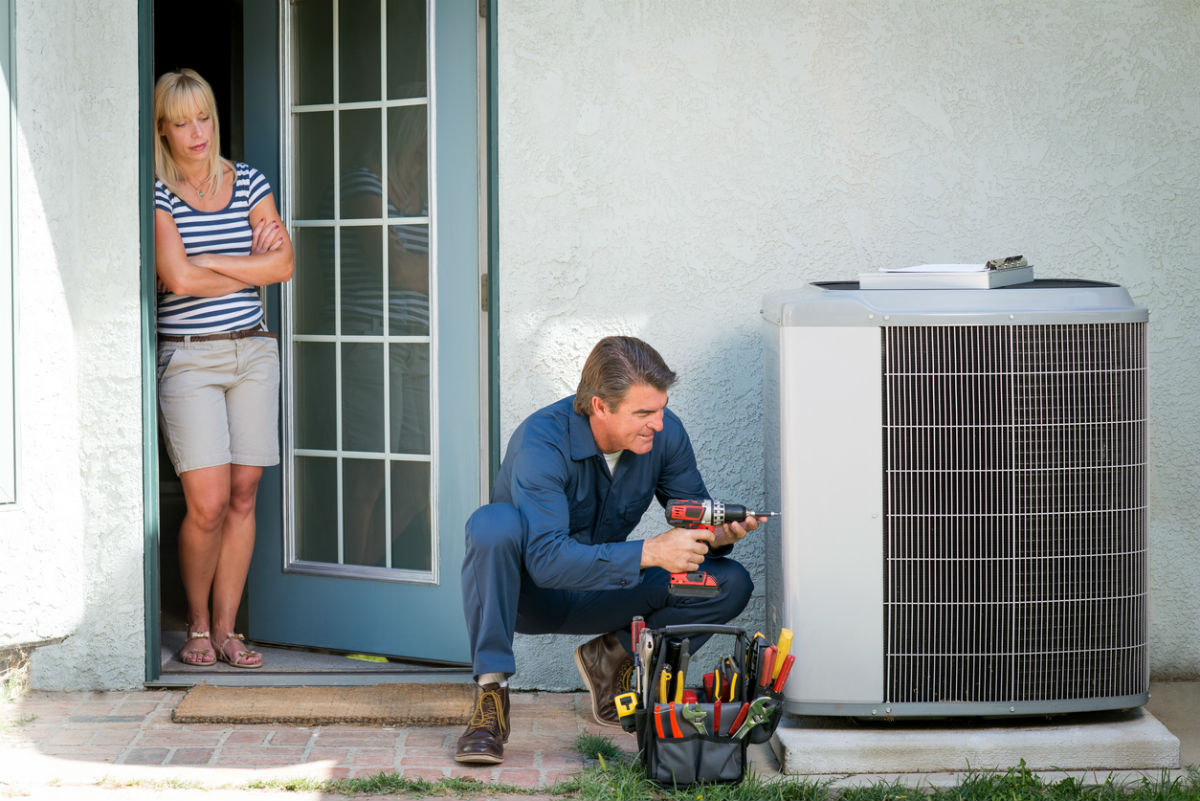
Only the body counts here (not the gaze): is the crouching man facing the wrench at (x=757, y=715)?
yes

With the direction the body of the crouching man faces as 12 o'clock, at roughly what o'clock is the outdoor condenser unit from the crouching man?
The outdoor condenser unit is roughly at 11 o'clock from the crouching man.

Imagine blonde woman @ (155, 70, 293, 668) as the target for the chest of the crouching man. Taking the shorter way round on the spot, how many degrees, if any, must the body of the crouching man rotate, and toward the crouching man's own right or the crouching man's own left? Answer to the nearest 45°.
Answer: approximately 180°

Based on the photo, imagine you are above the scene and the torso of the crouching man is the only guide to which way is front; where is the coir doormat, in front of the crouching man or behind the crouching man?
behind

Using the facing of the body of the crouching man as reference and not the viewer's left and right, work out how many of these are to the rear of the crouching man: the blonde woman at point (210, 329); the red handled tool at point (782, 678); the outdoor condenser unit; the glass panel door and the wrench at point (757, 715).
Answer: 2

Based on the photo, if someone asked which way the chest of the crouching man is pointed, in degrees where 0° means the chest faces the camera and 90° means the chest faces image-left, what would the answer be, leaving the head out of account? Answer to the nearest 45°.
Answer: approximately 315°

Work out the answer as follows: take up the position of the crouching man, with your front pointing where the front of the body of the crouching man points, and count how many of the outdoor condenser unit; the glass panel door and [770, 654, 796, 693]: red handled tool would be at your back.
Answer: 1

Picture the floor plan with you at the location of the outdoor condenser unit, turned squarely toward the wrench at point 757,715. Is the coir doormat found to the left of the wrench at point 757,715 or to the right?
right

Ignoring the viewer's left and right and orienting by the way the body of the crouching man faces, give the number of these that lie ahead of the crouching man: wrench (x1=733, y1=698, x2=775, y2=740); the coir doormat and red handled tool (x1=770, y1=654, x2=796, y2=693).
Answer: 2
